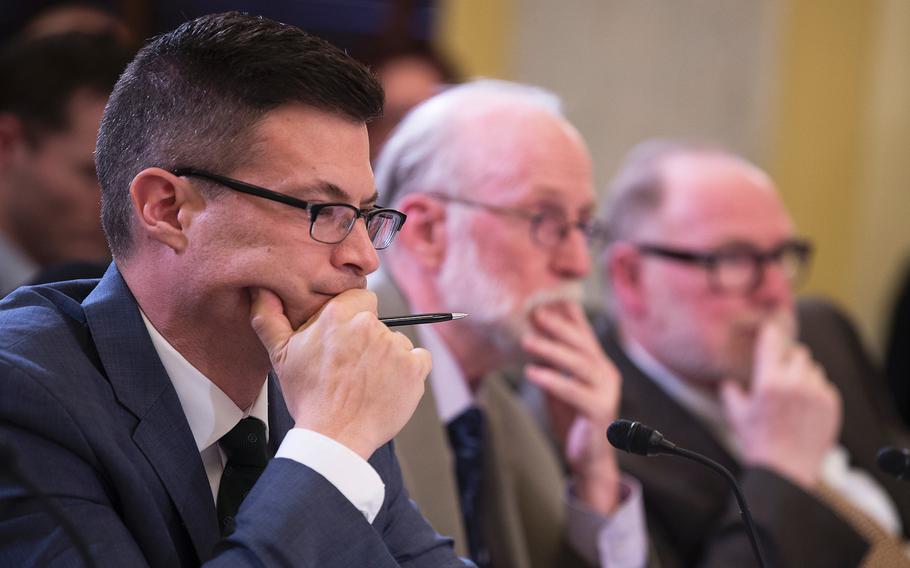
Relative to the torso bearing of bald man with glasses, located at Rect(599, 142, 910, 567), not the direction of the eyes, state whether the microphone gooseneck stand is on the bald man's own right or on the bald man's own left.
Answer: on the bald man's own right

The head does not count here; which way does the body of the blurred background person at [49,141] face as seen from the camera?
to the viewer's right

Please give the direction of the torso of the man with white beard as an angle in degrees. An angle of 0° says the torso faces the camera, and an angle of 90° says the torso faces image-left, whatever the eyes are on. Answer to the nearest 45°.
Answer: approximately 315°

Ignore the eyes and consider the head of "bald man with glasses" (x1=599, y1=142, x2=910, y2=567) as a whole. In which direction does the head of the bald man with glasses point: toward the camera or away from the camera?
toward the camera

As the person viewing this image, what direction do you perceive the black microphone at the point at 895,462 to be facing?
facing to the left of the viewer

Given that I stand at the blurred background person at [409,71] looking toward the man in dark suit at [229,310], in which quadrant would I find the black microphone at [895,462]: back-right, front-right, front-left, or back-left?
front-left

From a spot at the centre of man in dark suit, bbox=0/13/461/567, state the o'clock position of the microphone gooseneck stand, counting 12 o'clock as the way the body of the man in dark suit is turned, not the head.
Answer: The microphone gooseneck stand is roughly at 11 o'clock from the man in dark suit.

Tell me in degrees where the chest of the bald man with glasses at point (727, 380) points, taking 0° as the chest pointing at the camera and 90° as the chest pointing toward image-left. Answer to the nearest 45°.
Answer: approximately 315°

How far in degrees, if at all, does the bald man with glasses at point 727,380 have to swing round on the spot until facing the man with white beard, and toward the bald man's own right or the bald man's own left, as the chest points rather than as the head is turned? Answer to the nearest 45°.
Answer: approximately 90° to the bald man's own right

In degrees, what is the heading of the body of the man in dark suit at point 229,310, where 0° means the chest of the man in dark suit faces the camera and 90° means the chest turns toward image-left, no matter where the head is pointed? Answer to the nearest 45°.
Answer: approximately 315°

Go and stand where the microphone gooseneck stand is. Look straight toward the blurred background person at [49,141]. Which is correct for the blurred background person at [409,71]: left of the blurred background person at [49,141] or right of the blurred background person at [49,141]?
right

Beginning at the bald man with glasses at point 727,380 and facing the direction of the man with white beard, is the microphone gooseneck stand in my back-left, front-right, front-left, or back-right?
front-left

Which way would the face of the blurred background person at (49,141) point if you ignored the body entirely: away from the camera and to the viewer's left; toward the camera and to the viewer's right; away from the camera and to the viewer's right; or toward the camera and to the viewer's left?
toward the camera and to the viewer's right
